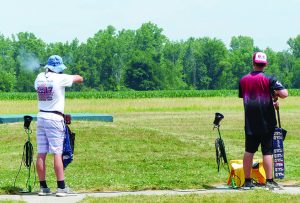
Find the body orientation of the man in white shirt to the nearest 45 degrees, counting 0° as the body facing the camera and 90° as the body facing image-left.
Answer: approximately 225°

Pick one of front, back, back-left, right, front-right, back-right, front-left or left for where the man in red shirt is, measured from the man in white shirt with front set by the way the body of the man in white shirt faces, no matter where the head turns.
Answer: front-right
